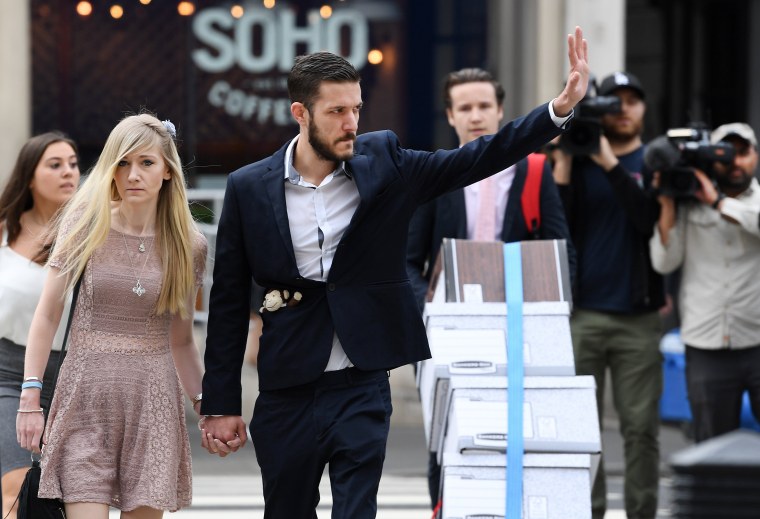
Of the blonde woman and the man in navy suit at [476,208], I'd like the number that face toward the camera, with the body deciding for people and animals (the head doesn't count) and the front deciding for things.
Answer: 2

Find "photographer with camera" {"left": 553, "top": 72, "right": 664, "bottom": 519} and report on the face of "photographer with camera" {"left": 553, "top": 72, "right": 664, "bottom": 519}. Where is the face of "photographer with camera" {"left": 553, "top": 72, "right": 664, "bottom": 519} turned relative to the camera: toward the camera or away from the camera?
toward the camera

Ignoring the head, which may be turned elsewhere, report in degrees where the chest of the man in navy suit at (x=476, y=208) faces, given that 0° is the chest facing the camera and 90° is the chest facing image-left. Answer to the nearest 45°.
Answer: approximately 0°

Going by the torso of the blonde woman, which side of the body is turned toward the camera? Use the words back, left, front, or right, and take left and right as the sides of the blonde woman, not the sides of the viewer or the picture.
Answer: front

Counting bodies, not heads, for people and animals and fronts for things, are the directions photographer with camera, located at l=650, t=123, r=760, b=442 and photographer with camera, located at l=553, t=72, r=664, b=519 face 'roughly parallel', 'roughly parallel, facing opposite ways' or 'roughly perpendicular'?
roughly parallel

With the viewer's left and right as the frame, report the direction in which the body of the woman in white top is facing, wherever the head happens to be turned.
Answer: facing the viewer and to the right of the viewer

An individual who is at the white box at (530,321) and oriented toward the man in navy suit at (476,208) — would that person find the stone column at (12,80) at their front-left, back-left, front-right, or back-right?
front-left

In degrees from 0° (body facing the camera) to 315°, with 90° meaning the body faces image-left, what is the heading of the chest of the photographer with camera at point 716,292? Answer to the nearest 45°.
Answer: approximately 45°

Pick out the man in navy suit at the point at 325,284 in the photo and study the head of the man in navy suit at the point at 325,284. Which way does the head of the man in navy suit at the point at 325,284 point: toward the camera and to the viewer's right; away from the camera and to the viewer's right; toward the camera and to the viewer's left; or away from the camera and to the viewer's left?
toward the camera and to the viewer's right

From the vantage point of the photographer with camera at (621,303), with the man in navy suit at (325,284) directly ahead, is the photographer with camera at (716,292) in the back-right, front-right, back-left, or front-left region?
back-left

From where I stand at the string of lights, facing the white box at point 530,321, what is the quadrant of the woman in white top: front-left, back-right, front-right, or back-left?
front-right

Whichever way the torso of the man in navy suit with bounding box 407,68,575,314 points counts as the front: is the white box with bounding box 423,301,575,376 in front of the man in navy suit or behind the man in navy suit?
in front
